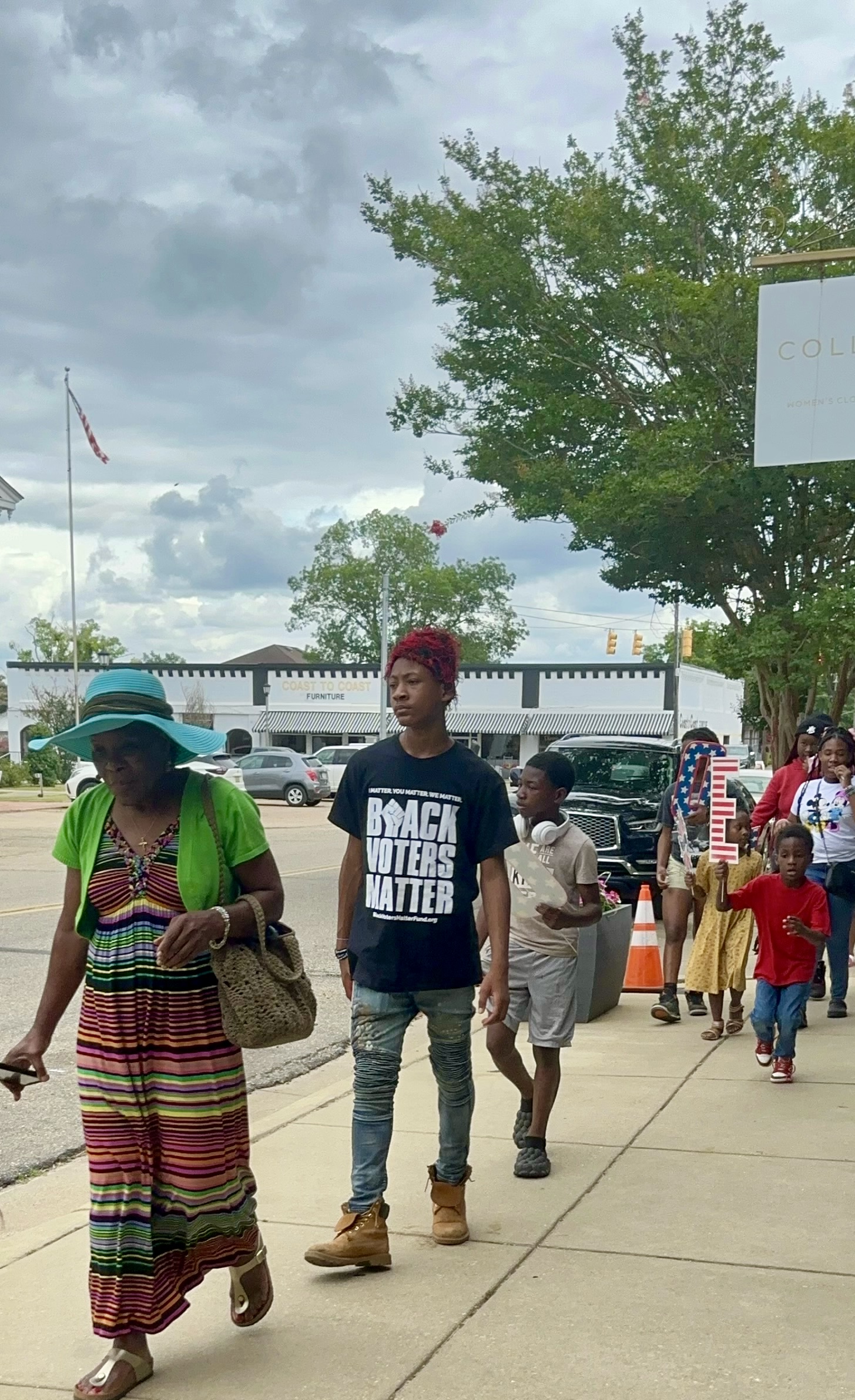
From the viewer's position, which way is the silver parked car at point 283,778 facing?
facing away from the viewer and to the left of the viewer

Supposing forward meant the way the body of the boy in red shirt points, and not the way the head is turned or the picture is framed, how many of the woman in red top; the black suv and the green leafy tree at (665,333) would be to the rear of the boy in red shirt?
3

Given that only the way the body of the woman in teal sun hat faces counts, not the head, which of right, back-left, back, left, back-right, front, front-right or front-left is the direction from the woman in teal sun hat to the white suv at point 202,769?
back-right

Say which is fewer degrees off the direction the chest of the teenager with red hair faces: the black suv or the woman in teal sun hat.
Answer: the woman in teal sun hat

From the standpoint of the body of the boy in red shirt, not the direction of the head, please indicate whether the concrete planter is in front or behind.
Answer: behind

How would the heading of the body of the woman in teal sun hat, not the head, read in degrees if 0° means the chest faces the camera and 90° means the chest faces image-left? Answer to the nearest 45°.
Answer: approximately 45°

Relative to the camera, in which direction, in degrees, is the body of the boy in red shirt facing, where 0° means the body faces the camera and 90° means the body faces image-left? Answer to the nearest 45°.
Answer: approximately 0°

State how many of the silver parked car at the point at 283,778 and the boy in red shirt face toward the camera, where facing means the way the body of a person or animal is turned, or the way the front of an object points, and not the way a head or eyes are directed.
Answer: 1

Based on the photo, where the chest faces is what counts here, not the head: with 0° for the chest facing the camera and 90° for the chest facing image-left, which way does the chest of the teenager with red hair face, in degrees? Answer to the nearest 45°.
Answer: approximately 45°

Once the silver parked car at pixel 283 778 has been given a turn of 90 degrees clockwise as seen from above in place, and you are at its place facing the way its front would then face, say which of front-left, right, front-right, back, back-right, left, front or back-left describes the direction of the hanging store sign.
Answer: back-right

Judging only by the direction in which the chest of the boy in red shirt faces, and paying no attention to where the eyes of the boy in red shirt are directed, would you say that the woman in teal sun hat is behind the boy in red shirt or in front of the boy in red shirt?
in front
